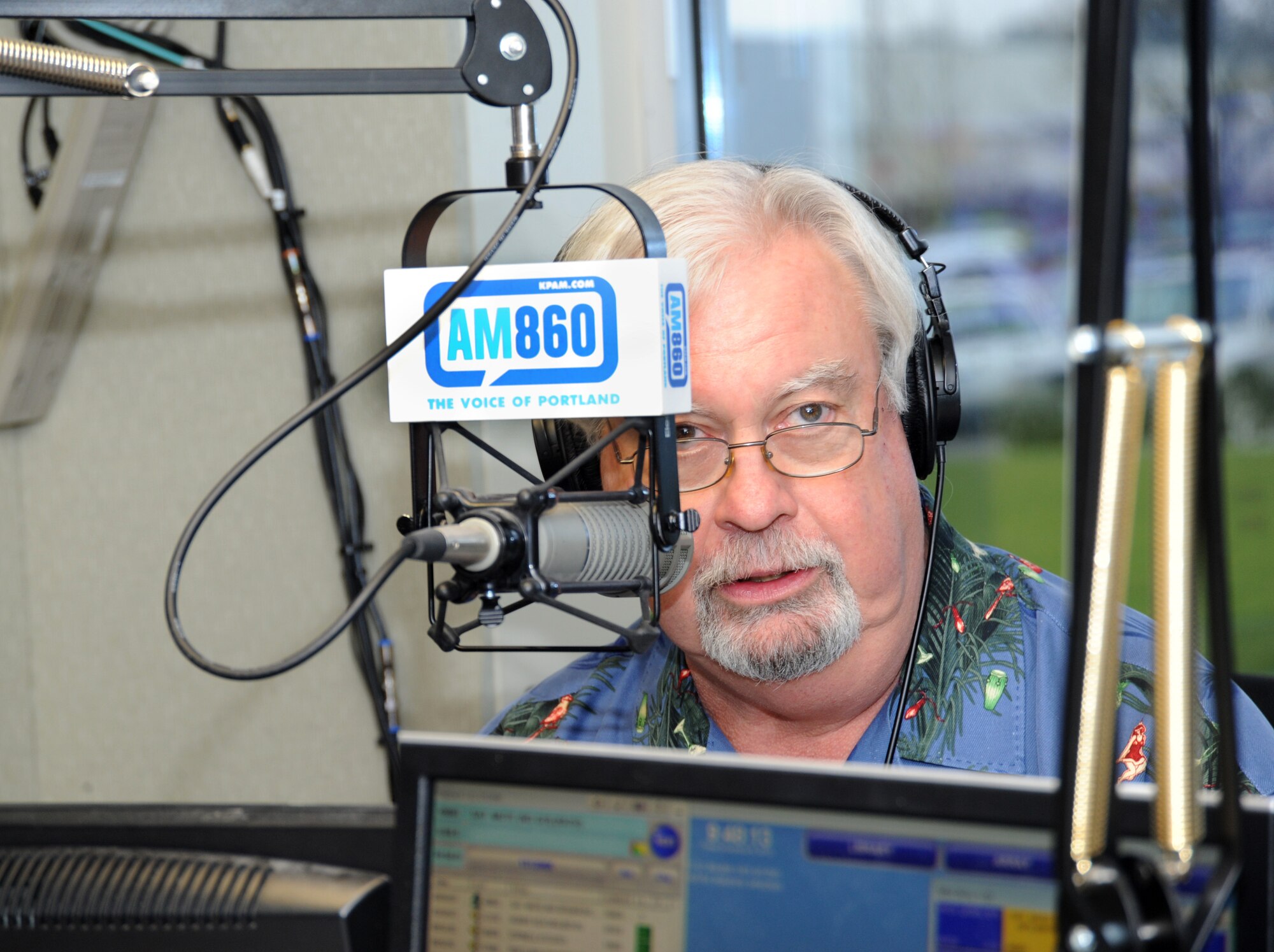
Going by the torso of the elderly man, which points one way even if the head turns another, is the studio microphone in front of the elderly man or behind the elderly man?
in front

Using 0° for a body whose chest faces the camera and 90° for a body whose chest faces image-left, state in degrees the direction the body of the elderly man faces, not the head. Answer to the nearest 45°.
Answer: approximately 0°

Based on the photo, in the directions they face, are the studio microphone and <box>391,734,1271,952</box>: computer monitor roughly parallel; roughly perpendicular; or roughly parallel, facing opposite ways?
roughly perpendicular

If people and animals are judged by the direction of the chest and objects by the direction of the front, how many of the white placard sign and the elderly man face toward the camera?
2

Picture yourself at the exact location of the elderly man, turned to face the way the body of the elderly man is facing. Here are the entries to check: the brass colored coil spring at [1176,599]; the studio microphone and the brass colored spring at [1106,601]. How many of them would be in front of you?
3

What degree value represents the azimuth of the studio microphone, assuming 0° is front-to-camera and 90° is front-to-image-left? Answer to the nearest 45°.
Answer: approximately 270°
